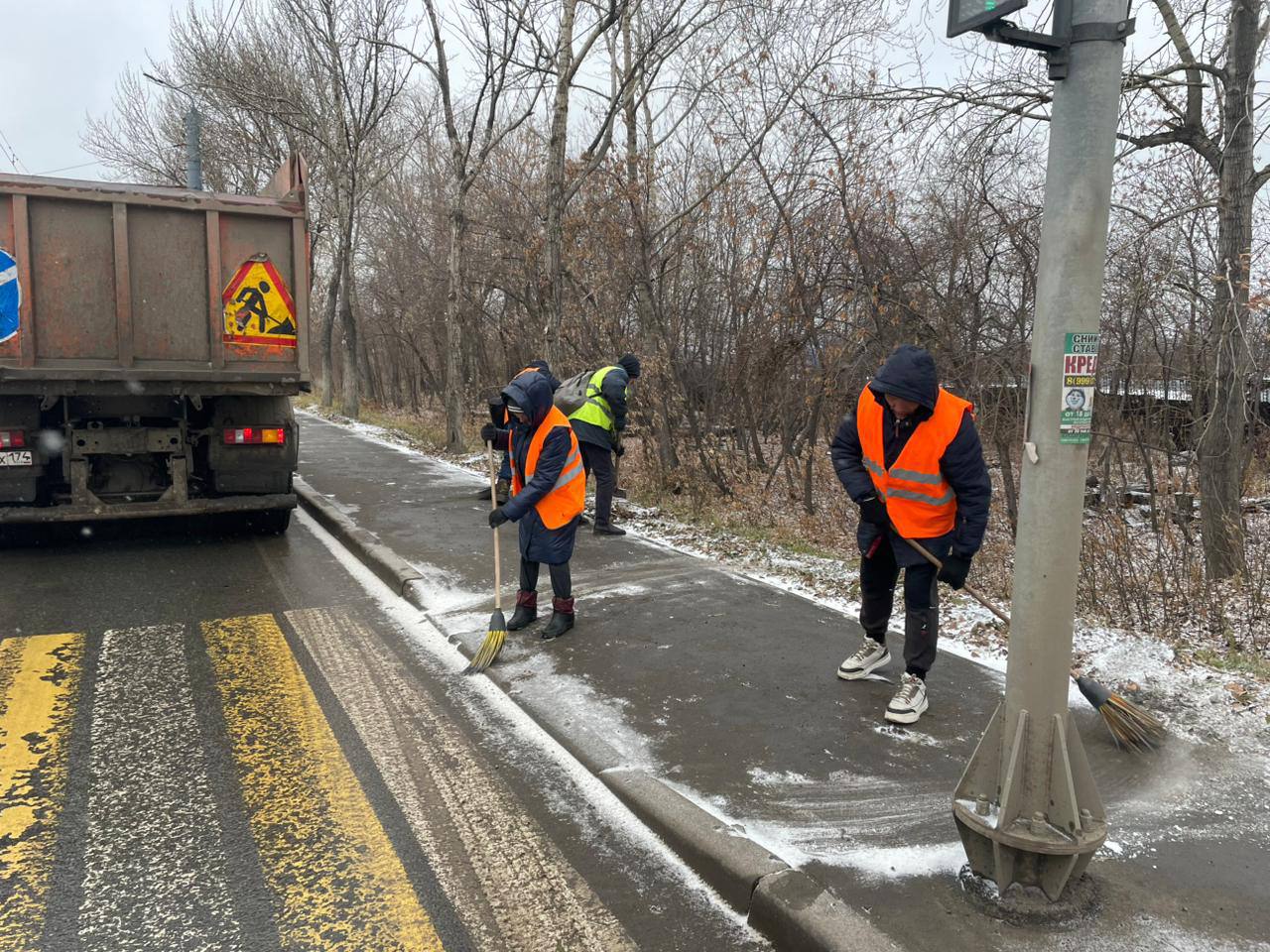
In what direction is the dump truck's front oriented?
away from the camera

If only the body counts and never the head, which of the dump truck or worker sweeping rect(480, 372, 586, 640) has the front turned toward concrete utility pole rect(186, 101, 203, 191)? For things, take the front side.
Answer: the dump truck

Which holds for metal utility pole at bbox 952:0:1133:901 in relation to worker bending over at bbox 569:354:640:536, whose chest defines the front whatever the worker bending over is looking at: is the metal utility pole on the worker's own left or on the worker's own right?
on the worker's own right

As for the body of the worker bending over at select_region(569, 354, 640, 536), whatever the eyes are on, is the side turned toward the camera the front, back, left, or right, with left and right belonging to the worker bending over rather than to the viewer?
right

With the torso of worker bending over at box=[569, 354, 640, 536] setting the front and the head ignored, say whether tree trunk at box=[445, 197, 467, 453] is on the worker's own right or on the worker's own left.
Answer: on the worker's own left

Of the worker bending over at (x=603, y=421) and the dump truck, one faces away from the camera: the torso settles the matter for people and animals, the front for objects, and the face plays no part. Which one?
the dump truck

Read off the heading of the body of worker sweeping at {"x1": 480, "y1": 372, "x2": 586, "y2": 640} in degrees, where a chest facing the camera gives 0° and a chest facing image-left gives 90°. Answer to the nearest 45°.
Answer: approximately 45°

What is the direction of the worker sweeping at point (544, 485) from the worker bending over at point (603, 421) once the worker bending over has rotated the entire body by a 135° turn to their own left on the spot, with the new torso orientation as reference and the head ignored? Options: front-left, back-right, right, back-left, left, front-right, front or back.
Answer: back-left

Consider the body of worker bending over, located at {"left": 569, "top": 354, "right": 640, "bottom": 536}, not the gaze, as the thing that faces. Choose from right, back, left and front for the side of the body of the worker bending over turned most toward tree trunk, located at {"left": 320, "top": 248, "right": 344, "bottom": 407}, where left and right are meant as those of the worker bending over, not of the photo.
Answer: left

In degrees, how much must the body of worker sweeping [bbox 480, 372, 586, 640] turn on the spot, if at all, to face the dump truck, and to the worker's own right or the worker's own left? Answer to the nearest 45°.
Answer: approximately 90° to the worker's own right
